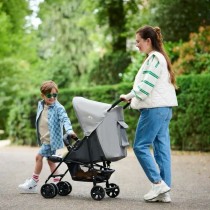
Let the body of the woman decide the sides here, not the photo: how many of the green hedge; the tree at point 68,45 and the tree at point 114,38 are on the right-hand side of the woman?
3

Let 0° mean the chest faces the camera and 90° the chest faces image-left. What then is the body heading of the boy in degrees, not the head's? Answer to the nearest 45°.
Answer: approximately 45°

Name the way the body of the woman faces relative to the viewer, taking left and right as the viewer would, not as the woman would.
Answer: facing to the left of the viewer

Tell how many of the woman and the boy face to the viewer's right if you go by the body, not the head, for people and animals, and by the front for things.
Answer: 0

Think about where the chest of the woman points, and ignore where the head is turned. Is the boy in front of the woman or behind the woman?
in front

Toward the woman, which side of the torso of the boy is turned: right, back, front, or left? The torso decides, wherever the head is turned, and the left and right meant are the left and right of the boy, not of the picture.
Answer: left

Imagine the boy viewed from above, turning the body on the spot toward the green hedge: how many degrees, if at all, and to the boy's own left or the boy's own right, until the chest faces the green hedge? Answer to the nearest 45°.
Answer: approximately 180°

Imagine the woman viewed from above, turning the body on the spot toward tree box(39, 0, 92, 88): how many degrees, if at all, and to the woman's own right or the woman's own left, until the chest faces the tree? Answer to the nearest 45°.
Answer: approximately 90° to the woman's own right

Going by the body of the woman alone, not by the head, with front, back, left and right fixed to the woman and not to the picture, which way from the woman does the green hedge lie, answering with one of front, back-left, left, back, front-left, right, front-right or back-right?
right

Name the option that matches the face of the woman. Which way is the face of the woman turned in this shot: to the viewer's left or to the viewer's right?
to the viewer's left

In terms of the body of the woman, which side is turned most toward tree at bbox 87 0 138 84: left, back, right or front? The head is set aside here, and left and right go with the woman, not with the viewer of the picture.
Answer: right

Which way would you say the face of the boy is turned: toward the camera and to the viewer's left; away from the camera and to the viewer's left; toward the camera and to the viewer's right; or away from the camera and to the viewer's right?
toward the camera and to the viewer's right

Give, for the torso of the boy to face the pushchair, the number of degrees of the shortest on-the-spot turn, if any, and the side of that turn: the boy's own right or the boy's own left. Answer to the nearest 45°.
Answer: approximately 90° to the boy's own left
